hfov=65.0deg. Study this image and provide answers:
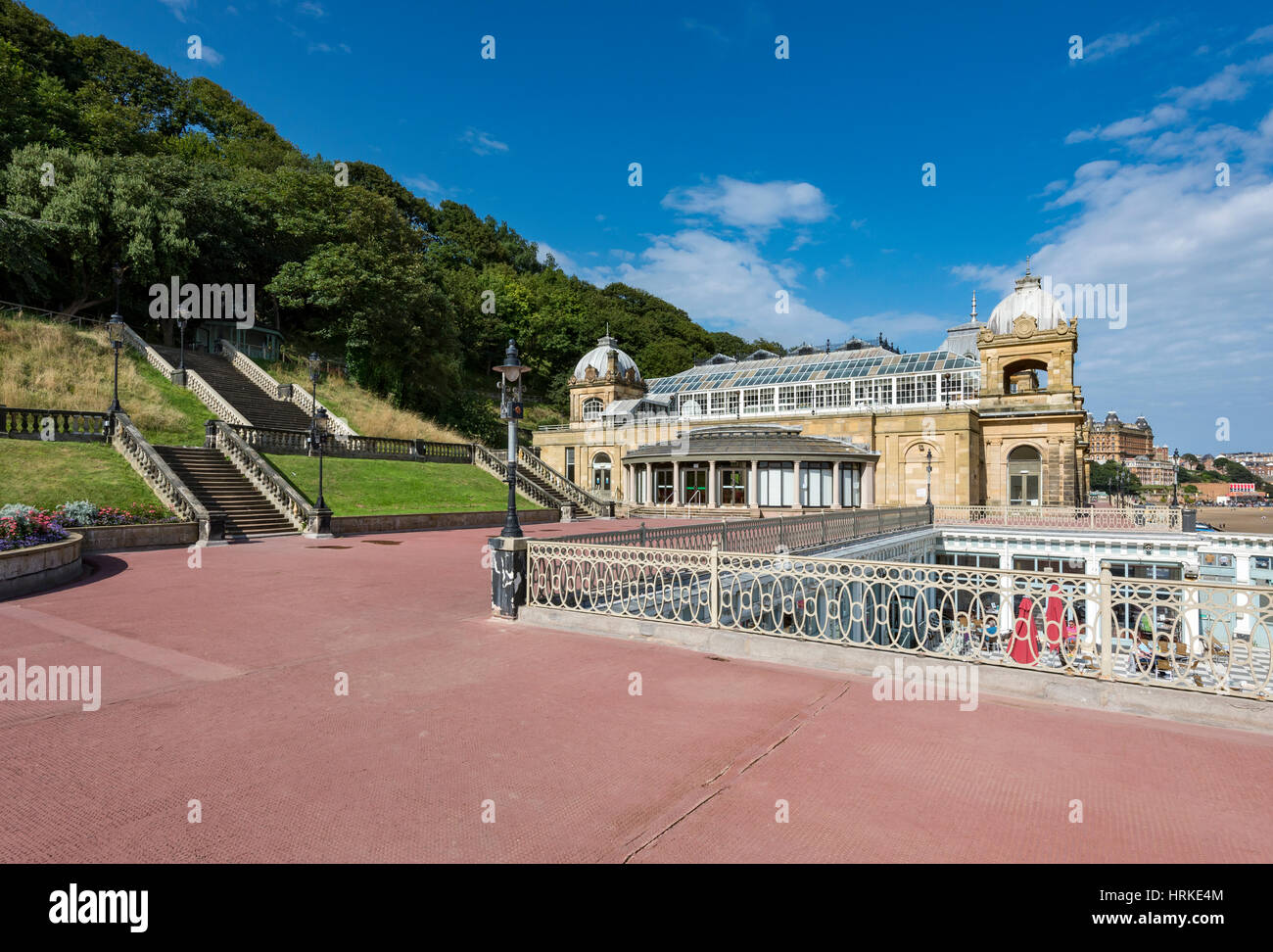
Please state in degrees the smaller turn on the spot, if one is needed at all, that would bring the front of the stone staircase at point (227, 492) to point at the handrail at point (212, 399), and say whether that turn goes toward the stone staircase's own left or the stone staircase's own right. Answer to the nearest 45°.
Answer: approximately 135° to the stone staircase's own left

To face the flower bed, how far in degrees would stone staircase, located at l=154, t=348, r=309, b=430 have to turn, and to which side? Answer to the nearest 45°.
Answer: approximately 45° to its right

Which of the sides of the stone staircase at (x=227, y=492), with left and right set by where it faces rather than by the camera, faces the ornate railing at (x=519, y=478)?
left

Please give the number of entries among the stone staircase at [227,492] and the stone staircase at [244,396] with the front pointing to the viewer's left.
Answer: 0

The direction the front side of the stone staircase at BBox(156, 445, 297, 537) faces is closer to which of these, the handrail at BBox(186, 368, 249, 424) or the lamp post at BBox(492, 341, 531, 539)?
the lamp post

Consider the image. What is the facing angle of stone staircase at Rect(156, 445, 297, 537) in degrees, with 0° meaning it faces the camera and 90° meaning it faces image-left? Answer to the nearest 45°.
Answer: approximately 315°

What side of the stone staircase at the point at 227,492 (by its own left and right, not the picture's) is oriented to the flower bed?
right

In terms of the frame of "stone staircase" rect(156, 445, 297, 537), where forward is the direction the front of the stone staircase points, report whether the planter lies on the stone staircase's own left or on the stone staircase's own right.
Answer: on the stone staircase's own right

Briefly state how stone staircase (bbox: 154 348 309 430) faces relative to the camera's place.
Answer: facing the viewer and to the right of the viewer
